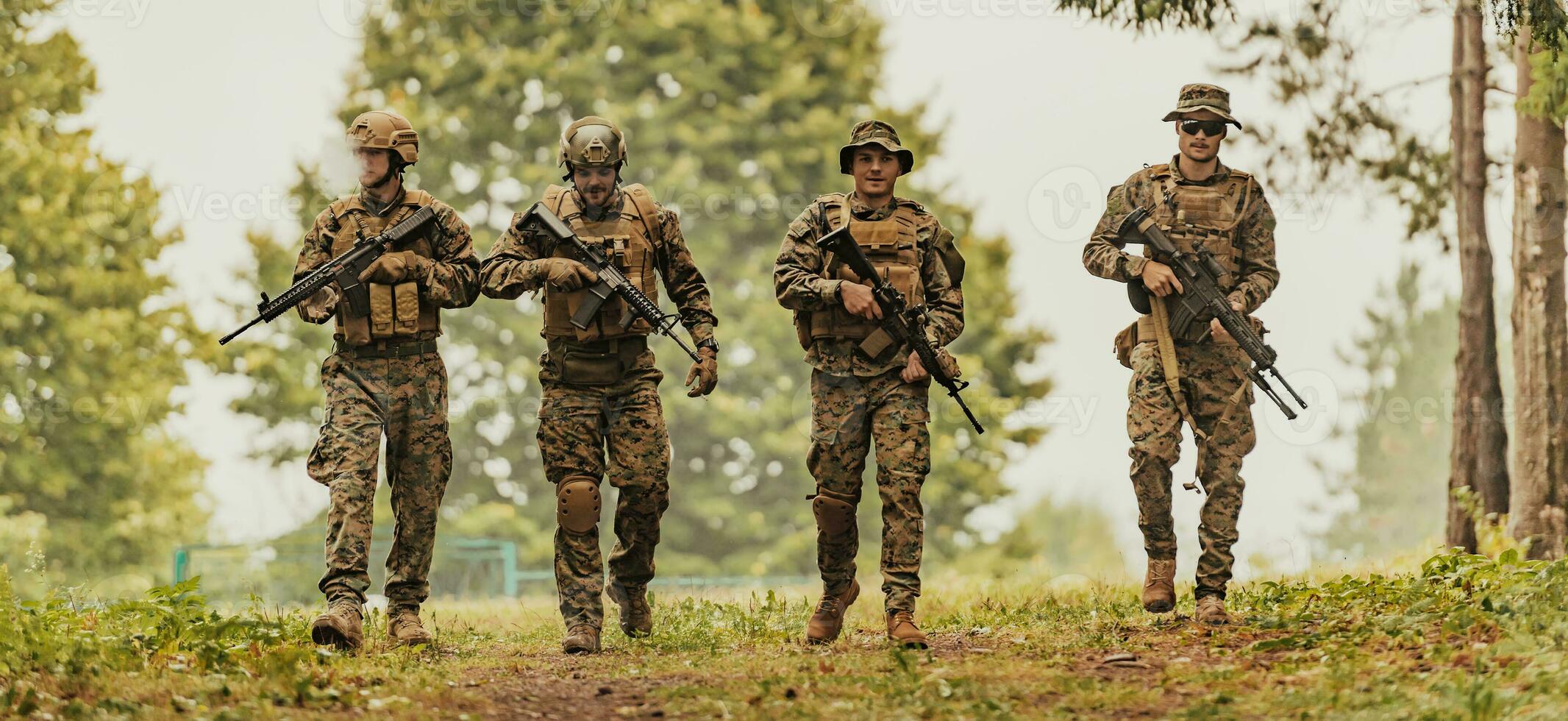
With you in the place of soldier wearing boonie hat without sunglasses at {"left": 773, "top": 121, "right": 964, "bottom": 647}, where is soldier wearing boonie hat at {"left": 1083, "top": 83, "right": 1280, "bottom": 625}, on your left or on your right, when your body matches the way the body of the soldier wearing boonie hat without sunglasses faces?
on your left

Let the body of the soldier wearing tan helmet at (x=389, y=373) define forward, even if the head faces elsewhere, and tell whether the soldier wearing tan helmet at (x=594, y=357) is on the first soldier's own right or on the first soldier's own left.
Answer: on the first soldier's own left

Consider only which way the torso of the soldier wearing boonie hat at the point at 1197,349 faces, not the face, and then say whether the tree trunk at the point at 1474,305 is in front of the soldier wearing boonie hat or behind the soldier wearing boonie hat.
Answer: behind

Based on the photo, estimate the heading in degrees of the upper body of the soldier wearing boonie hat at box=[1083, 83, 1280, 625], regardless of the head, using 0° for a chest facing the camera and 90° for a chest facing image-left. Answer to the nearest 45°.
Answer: approximately 0°

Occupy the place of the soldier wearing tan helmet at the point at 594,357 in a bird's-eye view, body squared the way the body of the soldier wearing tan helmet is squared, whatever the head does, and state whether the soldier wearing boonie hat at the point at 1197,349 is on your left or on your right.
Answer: on your left

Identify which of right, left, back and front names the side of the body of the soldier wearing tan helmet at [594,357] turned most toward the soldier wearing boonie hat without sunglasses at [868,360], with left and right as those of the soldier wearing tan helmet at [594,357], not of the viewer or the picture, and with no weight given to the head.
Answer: left

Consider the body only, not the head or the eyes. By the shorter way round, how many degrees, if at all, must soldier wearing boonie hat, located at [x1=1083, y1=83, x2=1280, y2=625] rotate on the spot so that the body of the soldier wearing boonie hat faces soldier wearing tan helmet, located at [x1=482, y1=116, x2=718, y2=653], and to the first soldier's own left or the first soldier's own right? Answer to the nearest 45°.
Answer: approximately 90° to the first soldier's own right

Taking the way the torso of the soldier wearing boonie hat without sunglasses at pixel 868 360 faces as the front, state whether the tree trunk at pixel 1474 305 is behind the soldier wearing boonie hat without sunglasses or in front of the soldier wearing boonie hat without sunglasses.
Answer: behind

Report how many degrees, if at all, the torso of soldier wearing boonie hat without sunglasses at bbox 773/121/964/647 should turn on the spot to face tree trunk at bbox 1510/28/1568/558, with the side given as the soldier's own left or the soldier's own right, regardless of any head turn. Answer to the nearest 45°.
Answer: approximately 135° to the soldier's own left
